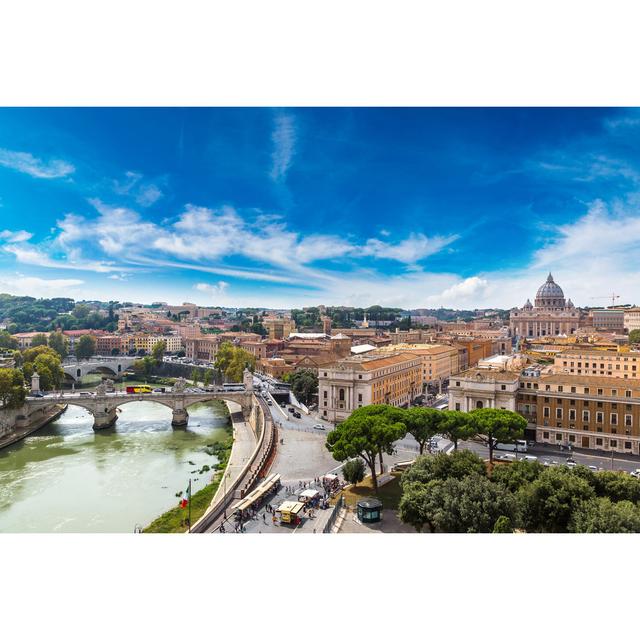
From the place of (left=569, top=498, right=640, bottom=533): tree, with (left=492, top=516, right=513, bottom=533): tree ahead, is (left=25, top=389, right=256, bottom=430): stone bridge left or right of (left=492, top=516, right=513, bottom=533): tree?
right

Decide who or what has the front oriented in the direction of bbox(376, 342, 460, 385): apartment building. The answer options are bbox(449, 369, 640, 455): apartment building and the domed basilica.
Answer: the domed basilica

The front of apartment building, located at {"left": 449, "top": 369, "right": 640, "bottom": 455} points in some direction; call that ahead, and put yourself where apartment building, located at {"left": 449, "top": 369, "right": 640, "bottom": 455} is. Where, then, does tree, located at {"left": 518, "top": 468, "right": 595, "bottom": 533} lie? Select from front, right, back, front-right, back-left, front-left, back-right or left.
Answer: front-left

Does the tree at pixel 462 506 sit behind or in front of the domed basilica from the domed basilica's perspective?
in front

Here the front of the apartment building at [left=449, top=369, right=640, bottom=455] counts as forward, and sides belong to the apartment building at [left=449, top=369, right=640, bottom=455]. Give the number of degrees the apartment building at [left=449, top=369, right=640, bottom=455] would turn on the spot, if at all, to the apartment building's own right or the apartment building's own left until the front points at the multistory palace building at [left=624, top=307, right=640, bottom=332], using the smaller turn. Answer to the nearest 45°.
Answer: approximately 135° to the apartment building's own right

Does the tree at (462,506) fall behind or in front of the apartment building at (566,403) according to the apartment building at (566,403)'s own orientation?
in front

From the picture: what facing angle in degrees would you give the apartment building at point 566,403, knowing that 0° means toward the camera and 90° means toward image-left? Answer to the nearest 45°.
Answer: approximately 45°

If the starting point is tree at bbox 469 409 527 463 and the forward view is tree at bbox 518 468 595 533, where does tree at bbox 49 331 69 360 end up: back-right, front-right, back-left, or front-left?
back-right

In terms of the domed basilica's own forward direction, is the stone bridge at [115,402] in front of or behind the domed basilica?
in front

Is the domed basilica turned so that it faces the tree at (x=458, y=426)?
yes

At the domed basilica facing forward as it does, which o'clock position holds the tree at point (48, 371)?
The tree is roughly at 1 o'clock from the domed basilica.

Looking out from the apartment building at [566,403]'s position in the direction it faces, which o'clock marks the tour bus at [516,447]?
The tour bus is roughly at 12 o'clock from the apartment building.

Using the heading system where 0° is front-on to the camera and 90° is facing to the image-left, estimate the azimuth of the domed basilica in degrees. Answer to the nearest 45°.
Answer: approximately 0°

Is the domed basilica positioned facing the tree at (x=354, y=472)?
yes
